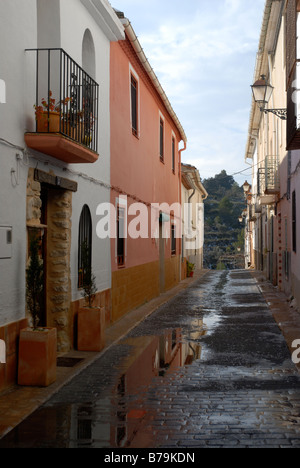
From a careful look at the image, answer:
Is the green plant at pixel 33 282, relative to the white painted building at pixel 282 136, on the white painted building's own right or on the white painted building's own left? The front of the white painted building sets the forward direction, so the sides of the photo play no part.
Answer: on the white painted building's own left

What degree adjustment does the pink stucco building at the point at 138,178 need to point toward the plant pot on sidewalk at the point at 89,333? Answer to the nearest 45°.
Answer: approximately 90° to its right

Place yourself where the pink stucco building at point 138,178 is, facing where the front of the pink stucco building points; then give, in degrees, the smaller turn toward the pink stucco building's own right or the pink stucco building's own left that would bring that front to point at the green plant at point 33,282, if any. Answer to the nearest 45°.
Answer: approximately 90° to the pink stucco building's own right

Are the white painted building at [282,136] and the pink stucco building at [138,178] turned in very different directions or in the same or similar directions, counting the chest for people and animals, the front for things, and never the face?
very different directions

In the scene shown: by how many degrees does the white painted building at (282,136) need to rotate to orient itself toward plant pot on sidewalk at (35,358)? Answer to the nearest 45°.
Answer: approximately 90° to its left

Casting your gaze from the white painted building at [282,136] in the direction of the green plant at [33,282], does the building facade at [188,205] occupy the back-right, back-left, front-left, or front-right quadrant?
back-right

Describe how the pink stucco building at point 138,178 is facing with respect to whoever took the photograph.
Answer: facing to the right of the viewer

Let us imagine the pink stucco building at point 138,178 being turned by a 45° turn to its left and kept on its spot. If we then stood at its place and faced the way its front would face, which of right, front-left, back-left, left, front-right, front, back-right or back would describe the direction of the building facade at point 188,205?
front-left

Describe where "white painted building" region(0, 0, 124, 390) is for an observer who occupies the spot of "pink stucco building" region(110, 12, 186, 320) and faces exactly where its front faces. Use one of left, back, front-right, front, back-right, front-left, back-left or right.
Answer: right

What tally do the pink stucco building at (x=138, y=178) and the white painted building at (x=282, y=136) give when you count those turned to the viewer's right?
1

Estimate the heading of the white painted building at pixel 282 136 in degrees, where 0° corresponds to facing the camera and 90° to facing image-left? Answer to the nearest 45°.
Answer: approximately 90°
